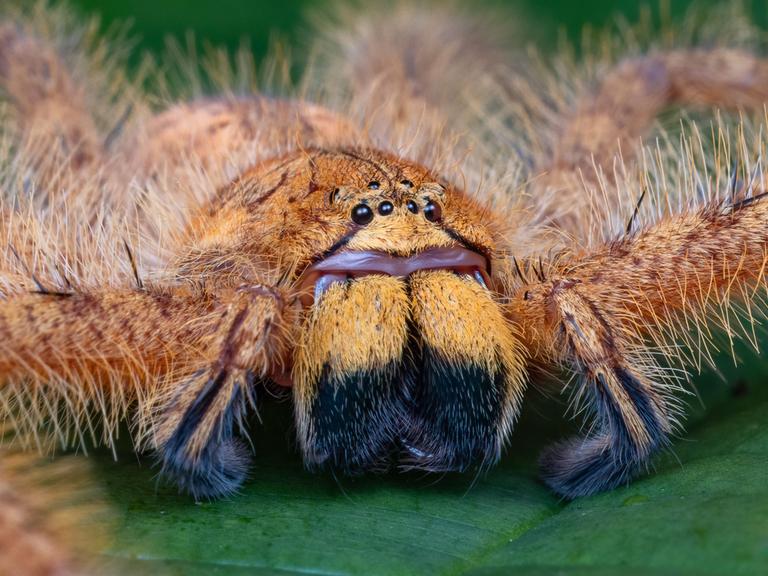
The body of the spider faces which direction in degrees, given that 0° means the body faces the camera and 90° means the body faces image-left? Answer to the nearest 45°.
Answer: approximately 0°
